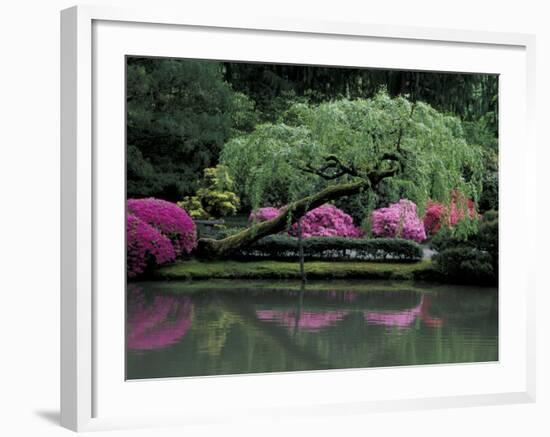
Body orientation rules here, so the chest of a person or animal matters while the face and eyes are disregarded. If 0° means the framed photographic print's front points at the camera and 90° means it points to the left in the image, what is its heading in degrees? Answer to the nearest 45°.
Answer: approximately 315°
